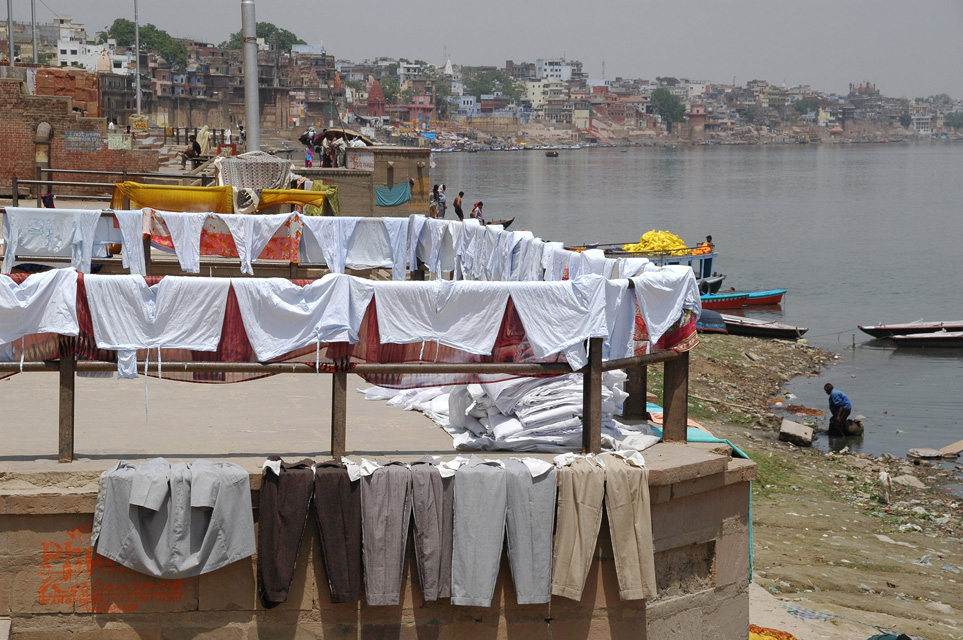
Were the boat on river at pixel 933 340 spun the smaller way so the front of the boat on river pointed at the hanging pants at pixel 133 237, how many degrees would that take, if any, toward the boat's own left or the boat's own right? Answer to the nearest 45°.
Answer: approximately 90° to the boat's own left

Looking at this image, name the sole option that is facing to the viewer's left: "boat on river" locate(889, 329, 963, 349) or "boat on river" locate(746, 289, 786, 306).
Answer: "boat on river" locate(889, 329, 963, 349)

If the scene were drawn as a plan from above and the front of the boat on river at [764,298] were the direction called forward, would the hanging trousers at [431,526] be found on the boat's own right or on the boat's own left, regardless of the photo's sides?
on the boat's own right

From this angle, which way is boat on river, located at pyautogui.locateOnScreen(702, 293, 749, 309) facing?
to the viewer's right

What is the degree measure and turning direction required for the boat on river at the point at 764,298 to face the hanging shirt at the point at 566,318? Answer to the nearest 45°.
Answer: approximately 90° to its right

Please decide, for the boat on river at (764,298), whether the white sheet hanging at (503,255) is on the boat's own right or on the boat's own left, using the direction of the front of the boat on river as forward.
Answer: on the boat's own right

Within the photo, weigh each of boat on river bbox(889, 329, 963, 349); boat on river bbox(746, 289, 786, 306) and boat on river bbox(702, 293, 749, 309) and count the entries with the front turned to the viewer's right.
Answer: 2

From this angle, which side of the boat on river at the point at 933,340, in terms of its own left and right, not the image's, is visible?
left
